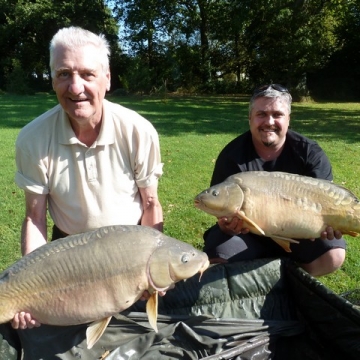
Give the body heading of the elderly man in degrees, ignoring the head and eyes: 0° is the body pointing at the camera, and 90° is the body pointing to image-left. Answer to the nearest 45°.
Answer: approximately 0°

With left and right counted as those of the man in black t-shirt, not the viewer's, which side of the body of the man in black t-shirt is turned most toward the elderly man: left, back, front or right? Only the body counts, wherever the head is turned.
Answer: right

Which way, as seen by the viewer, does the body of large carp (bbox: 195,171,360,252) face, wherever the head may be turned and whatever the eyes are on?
to the viewer's left

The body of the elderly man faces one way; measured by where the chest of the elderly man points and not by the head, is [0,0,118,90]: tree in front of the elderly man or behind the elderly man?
behind

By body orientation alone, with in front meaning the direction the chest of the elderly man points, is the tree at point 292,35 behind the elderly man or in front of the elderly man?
behind

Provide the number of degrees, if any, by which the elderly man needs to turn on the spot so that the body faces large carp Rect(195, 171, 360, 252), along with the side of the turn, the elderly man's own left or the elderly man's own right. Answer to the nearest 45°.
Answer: approximately 45° to the elderly man's own left

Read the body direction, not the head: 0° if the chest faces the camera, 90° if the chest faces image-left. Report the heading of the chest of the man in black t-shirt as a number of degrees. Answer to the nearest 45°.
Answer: approximately 0°

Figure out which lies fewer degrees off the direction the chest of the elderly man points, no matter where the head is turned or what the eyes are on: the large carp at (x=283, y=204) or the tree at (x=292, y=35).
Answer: the large carp

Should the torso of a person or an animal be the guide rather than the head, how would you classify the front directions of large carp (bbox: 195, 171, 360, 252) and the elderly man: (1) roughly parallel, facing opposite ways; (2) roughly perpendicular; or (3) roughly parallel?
roughly perpendicular

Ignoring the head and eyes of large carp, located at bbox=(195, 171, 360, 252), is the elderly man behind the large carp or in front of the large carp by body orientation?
in front
